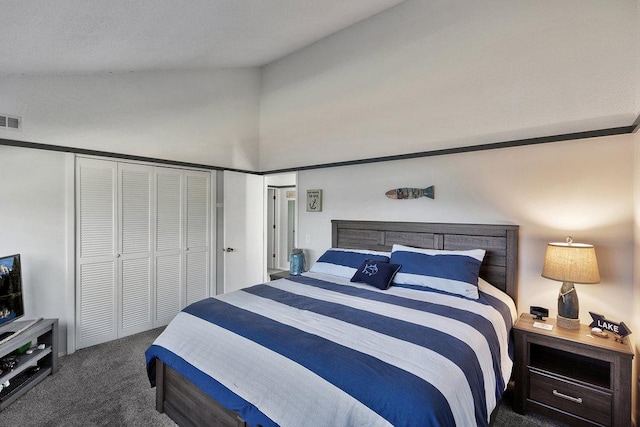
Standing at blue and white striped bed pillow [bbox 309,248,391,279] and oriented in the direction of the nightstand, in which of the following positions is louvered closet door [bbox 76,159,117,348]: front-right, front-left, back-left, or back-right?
back-right

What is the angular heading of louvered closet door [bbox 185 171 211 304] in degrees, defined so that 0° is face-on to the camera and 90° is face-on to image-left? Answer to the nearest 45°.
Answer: approximately 315°

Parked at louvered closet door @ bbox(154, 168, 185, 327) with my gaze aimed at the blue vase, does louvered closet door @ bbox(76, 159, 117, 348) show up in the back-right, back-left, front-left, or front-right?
back-right

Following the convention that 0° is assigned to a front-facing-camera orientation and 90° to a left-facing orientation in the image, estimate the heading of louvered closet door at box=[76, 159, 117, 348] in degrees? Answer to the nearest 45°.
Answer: approximately 315°

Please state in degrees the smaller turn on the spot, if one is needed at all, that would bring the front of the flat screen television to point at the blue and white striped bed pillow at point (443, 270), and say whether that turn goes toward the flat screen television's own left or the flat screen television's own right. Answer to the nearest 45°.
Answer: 0° — it already faces it

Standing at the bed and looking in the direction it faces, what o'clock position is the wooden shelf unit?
The wooden shelf unit is roughly at 2 o'clock from the bed.

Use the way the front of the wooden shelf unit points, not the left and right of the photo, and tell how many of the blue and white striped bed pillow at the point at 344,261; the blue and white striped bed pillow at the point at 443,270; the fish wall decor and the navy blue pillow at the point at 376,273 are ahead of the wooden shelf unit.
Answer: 4
